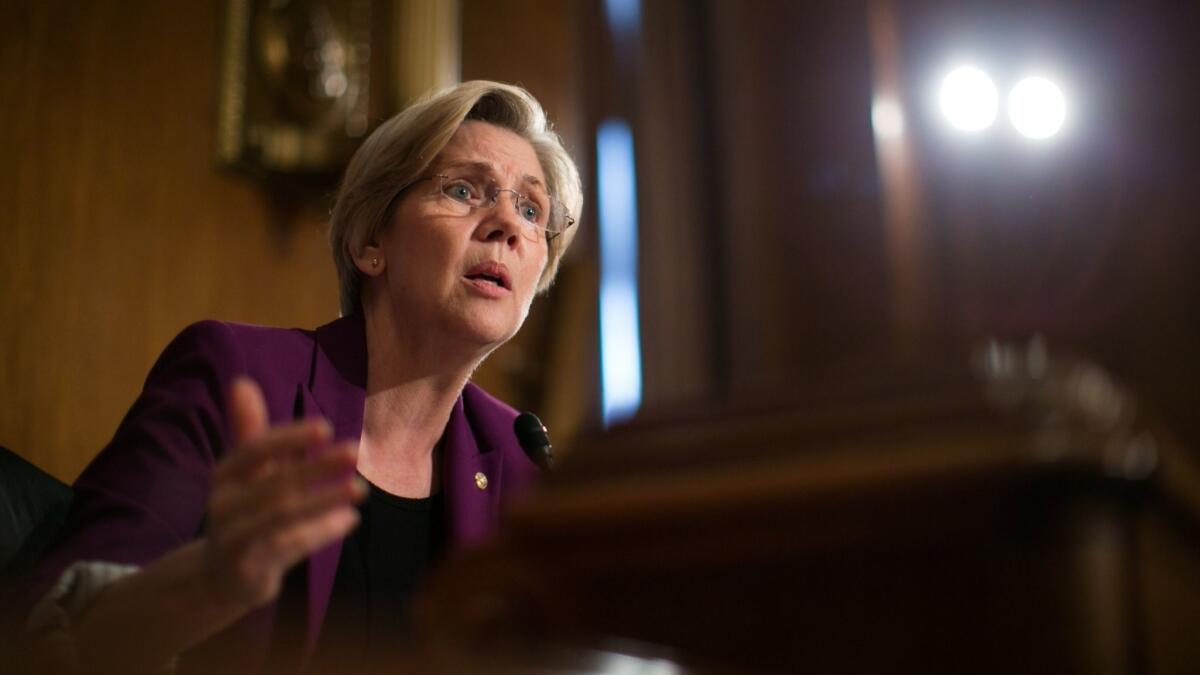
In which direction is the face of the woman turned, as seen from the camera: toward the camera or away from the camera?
toward the camera

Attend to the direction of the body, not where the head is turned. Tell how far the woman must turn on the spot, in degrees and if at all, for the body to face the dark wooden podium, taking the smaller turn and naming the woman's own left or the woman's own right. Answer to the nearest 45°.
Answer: approximately 45° to the woman's own right

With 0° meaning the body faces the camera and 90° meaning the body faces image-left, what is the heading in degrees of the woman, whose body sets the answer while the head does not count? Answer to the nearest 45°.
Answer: approximately 315°

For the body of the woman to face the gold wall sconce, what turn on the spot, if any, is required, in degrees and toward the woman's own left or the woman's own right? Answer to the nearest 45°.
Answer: approximately 135° to the woman's own left

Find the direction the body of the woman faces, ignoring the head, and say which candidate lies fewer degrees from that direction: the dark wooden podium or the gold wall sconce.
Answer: the dark wooden podium
